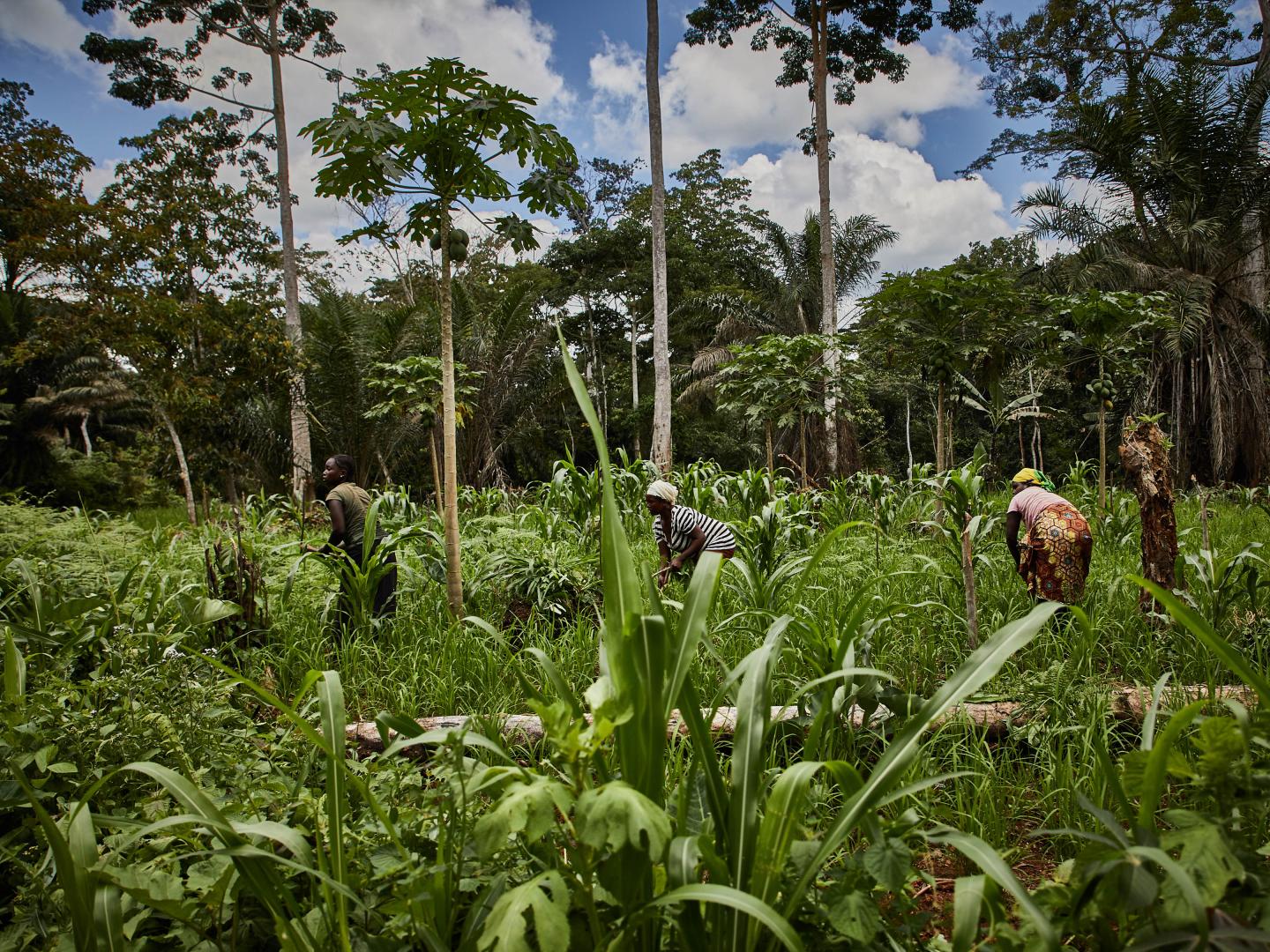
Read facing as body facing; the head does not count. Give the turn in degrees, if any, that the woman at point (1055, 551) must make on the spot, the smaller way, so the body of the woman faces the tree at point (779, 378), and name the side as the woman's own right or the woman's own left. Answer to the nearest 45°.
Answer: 0° — they already face it

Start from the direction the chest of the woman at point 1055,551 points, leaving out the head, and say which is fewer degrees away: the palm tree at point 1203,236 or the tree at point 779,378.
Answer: the tree

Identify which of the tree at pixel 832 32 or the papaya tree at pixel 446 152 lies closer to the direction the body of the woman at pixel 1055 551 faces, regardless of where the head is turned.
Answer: the tree

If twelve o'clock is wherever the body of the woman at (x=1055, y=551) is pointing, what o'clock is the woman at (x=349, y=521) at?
the woman at (x=349, y=521) is roughly at 10 o'clock from the woman at (x=1055, y=551).

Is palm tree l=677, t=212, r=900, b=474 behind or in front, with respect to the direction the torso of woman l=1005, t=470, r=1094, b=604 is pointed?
in front

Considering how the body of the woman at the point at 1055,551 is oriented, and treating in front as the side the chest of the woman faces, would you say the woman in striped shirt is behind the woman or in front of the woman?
in front

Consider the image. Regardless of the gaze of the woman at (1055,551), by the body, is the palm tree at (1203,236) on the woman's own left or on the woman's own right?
on the woman's own right

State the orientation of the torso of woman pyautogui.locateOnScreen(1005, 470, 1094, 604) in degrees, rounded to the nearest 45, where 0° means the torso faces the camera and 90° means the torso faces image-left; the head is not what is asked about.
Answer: approximately 135°
